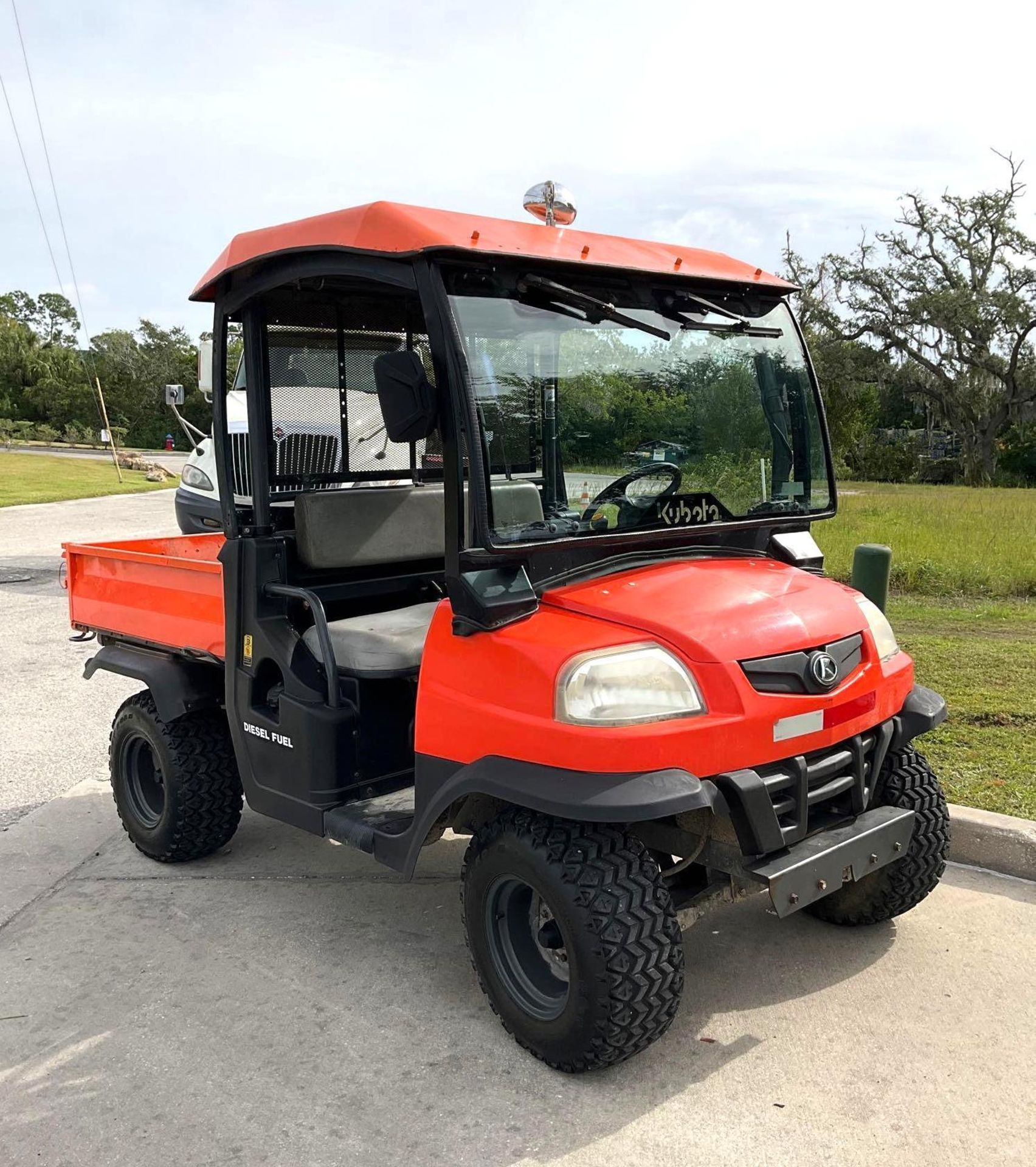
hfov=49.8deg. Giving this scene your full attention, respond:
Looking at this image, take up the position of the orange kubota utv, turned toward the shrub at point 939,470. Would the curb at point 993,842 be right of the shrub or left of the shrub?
right

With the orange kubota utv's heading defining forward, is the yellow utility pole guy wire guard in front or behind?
behind

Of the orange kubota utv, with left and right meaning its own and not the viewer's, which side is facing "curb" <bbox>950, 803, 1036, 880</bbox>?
left

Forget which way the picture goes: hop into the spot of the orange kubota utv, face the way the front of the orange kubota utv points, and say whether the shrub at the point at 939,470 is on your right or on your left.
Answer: on your left

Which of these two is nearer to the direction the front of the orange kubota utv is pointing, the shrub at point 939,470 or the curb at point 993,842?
the curb

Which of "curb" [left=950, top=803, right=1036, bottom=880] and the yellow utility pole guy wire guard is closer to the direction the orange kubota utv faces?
the curb

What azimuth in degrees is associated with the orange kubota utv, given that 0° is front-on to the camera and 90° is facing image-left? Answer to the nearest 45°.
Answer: approximately 315°
